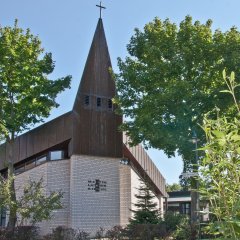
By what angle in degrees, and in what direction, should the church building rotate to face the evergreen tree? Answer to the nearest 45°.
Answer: approximately 45° to its left

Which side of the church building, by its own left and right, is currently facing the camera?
front

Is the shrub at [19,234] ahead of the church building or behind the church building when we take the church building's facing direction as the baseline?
ahead
